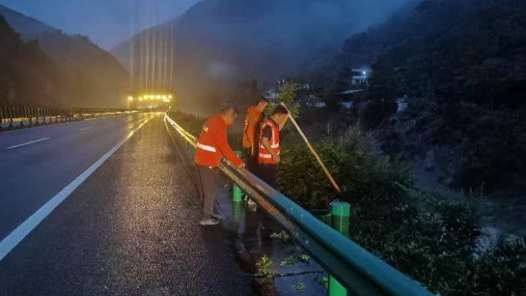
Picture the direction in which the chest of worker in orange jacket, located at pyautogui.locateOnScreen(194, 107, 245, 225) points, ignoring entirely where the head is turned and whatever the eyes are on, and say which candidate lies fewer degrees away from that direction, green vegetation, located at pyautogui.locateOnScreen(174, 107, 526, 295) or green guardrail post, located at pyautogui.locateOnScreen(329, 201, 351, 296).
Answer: the green vegetation

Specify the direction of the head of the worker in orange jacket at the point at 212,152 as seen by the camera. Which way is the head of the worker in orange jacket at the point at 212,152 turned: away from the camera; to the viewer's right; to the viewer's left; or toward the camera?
to the viewer's right

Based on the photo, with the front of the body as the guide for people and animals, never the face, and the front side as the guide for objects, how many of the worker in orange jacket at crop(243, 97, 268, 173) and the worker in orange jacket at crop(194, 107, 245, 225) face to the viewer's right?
2

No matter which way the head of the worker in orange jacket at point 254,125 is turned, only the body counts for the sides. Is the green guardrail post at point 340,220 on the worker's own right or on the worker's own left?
on the worker's own right

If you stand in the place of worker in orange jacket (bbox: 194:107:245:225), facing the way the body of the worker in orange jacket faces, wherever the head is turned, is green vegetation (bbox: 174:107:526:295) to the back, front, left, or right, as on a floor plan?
front

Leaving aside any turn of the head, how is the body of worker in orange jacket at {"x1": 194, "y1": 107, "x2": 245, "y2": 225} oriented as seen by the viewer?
to the viewer's right

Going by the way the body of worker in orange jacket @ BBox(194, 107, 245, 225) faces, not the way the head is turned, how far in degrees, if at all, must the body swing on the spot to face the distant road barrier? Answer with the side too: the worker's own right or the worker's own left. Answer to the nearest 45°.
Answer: approximately 135° to the worker's own left

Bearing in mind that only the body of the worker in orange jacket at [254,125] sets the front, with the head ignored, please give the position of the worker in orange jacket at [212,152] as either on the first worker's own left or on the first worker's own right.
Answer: on the first worker's own right

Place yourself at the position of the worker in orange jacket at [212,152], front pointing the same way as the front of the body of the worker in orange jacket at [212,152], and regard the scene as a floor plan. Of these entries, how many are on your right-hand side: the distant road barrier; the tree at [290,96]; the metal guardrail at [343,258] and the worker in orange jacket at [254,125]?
1

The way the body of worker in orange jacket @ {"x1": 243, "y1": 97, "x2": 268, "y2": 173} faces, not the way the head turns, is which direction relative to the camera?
to the viewer's right

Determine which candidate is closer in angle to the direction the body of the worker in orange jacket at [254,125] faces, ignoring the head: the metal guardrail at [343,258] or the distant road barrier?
the metal guardrail
